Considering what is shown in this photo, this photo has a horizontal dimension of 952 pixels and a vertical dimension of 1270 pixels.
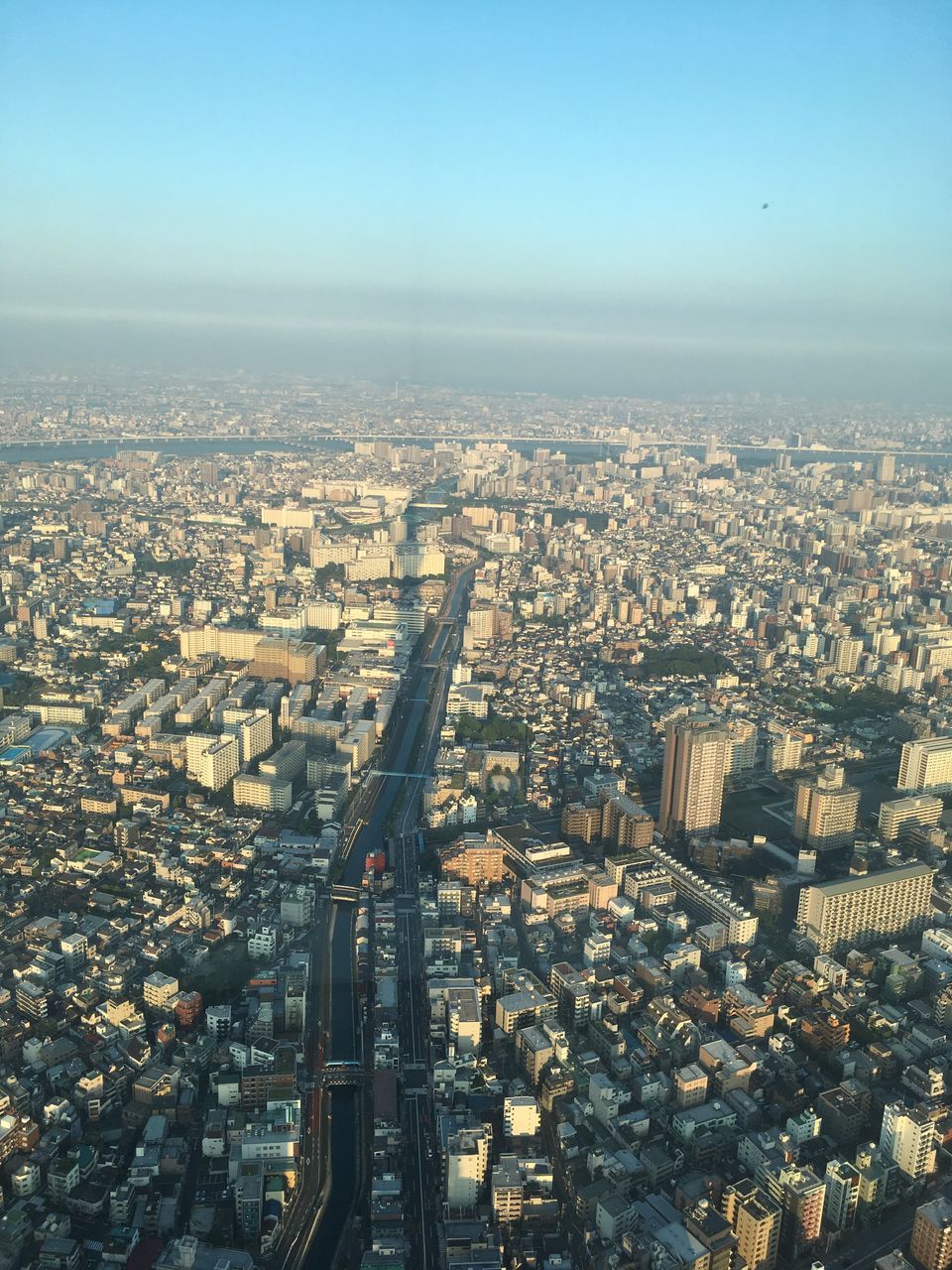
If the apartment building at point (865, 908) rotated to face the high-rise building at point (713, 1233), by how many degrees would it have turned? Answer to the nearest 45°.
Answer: approximately 45° to its right

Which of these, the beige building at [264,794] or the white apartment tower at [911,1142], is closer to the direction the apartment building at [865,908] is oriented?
the white apartment tower

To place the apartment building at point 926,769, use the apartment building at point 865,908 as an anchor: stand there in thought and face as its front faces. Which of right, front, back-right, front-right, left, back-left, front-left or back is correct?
back-left

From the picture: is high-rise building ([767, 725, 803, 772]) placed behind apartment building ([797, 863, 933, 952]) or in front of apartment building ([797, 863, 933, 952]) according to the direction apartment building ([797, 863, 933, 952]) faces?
behind

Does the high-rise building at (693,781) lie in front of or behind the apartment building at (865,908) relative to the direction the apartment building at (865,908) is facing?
behind

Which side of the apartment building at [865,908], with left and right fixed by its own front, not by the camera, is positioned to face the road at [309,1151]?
right

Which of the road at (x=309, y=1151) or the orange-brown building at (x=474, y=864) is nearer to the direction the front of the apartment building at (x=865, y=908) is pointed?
the road

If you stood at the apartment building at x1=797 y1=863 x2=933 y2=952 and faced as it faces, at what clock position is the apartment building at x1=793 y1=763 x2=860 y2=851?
the apartment building at x1=793 y1=763 x2=860 y2=851 is roughly at 7 o'clock from the apartment building at x1=797 y1=863 x2=933 y2=952.

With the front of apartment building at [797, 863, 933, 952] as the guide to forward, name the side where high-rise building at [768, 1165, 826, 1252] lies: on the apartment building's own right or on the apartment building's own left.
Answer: on the apartment building's own right

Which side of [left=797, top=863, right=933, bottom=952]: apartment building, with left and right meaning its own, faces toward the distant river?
back

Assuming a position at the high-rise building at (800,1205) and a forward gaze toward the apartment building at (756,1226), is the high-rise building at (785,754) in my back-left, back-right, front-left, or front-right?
back-right

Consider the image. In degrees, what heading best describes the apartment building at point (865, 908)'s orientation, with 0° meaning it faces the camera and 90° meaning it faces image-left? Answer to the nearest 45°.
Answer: approximately 315°

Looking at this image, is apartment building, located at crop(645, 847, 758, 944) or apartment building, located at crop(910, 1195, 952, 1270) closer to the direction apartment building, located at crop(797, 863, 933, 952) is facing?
the apartment building, located at crop(910, 1195, 952, 1270)

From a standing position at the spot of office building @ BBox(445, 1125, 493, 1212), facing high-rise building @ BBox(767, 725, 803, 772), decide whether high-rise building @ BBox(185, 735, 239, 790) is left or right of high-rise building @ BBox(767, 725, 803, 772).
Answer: left

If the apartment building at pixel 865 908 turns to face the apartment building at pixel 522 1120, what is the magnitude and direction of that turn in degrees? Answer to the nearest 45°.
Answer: approximately 90° to its right
